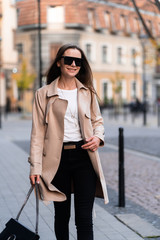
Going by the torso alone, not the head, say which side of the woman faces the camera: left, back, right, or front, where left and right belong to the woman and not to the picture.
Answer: front
